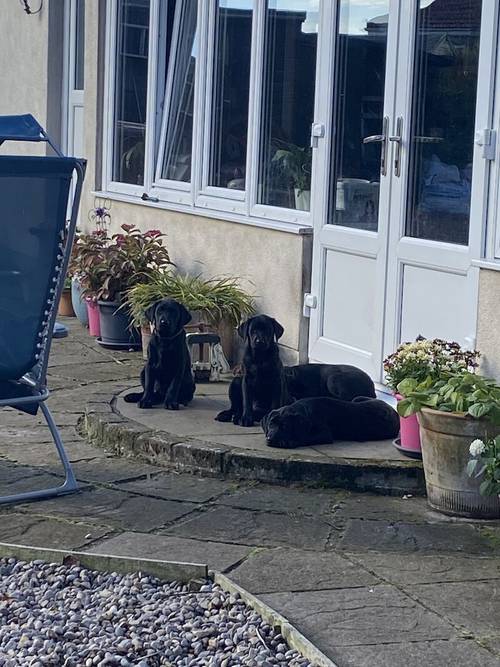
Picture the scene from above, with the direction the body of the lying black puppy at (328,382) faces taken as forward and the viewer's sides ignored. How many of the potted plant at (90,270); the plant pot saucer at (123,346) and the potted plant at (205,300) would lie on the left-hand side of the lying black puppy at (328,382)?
0

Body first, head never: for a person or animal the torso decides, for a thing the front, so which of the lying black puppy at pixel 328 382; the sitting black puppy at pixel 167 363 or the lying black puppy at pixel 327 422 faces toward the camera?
the sitting black puppy

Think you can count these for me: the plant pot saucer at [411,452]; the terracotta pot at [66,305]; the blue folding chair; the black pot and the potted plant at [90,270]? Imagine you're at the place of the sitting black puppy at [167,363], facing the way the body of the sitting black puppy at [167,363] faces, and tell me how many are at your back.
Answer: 3

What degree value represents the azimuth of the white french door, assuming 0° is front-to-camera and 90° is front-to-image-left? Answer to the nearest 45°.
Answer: approximately 45°

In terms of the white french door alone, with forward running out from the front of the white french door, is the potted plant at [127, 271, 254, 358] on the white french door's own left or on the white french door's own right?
on the white french door's own right

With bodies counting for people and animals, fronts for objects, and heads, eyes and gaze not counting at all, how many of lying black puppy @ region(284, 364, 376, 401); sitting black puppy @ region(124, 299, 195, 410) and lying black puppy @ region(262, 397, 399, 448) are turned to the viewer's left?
2

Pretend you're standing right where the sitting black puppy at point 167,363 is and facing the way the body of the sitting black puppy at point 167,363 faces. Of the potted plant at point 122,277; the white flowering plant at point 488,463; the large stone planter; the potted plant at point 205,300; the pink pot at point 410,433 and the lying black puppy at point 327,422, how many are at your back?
2

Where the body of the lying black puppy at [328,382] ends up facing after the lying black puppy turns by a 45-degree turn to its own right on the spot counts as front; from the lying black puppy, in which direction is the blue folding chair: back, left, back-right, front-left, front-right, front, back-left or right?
left

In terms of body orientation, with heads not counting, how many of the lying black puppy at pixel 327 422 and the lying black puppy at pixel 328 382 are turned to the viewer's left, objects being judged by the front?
2

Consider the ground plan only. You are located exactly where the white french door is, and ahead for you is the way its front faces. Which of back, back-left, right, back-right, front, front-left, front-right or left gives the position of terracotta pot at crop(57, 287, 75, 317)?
right

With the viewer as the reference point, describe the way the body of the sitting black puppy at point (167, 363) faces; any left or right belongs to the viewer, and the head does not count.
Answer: facing the viewer

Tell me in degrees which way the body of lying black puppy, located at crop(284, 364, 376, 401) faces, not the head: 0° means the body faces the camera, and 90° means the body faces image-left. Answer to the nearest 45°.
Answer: approximately 90°

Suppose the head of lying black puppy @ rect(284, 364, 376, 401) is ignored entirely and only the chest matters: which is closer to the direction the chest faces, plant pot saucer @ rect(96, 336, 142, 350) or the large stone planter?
the plant pot saucer

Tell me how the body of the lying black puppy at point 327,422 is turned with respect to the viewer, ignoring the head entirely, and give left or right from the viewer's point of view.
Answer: facing to the left of the viewer

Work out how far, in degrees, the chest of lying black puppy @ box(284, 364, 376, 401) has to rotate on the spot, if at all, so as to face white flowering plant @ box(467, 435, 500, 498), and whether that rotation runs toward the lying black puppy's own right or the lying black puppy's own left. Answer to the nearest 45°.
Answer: approximately 90° to the lying black puppy's own left

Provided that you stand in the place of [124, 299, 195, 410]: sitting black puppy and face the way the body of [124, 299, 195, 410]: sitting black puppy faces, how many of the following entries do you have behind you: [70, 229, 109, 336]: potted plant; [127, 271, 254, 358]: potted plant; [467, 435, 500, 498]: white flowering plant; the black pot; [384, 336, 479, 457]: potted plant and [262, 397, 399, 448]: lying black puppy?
3

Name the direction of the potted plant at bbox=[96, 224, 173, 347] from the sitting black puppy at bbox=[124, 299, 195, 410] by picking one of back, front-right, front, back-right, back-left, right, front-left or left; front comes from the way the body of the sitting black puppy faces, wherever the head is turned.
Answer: back

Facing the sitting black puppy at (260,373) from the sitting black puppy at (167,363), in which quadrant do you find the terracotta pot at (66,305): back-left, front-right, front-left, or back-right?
back-left

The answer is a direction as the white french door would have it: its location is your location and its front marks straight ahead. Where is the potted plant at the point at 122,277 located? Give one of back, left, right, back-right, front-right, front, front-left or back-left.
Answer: right
